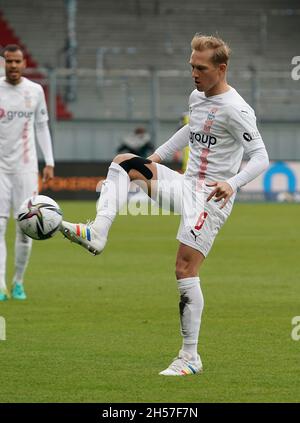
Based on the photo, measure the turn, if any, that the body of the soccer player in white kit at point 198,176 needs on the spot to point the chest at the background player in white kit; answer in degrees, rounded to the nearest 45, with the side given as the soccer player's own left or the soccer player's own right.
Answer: approximately 90° to the soccer player's own right

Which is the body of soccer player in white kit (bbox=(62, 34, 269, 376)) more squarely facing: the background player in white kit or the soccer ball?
the soccer ball

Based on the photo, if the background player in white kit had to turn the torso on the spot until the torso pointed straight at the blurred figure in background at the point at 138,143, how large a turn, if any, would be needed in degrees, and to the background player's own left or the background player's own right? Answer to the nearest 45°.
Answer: approximately 180°

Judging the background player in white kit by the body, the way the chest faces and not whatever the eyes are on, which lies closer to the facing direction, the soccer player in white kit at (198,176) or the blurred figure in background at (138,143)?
the soccer player in white kit

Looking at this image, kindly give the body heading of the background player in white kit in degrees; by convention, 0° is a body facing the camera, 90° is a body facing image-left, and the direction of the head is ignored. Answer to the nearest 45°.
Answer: approximately 0°

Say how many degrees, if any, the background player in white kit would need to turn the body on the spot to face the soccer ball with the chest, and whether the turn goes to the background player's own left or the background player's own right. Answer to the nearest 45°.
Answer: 0° — they already face it

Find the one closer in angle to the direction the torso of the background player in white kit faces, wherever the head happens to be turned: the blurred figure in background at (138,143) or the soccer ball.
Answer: the soccer ball

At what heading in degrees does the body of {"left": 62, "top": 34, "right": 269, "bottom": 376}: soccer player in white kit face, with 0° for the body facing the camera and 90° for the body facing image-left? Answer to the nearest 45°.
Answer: approximately 45°
